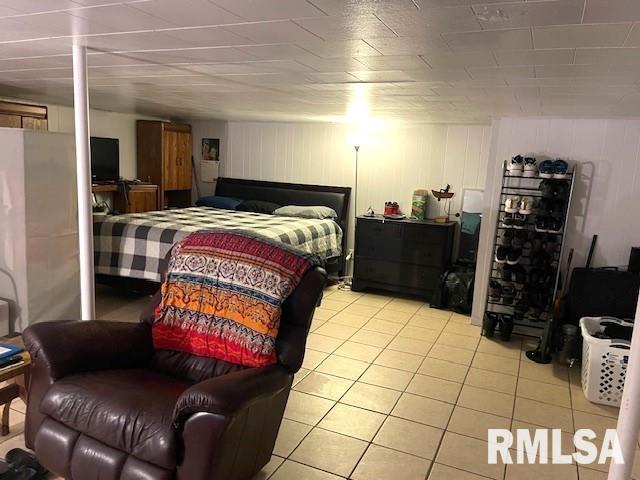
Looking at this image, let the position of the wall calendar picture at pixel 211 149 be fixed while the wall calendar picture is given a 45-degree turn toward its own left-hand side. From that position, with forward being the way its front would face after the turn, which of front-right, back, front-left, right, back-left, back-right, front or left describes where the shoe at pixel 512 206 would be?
front

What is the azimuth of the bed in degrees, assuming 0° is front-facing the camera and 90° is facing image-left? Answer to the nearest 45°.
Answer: approximately 45°

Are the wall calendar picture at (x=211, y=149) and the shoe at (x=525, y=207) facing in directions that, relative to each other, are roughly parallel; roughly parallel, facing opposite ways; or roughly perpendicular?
roughly perpendicular

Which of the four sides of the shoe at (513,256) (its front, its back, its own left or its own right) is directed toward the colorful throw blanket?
front

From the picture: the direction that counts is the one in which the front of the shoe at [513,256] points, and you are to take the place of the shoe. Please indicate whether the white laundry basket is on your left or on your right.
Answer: on your left

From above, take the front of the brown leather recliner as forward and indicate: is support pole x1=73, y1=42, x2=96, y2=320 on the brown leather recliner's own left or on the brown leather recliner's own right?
on the brown leather recliner's own right

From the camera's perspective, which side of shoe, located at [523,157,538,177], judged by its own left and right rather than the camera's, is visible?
front
